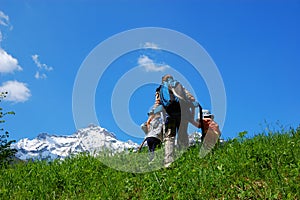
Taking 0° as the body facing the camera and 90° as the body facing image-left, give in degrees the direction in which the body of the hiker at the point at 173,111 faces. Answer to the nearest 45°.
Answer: approximately 180°

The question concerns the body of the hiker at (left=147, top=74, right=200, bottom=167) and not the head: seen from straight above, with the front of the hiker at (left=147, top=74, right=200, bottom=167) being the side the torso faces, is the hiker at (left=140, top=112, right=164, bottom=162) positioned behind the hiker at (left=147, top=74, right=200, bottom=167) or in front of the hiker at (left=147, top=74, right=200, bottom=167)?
in front
